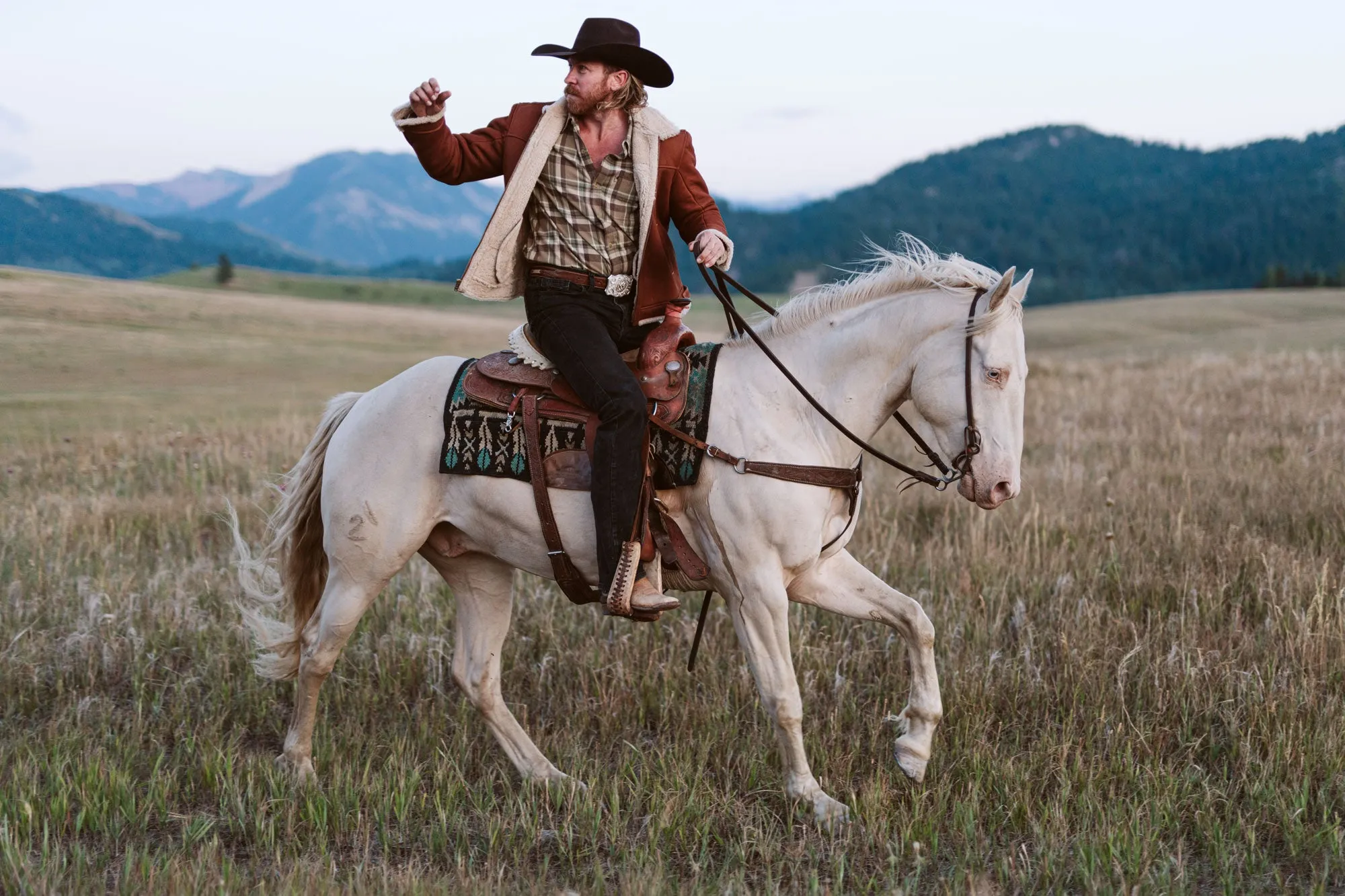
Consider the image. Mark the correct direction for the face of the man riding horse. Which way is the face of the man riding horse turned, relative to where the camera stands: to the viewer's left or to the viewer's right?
to the viewer's left

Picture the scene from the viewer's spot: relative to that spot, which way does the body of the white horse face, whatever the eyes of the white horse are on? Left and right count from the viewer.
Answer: facing to the right of the viewer
